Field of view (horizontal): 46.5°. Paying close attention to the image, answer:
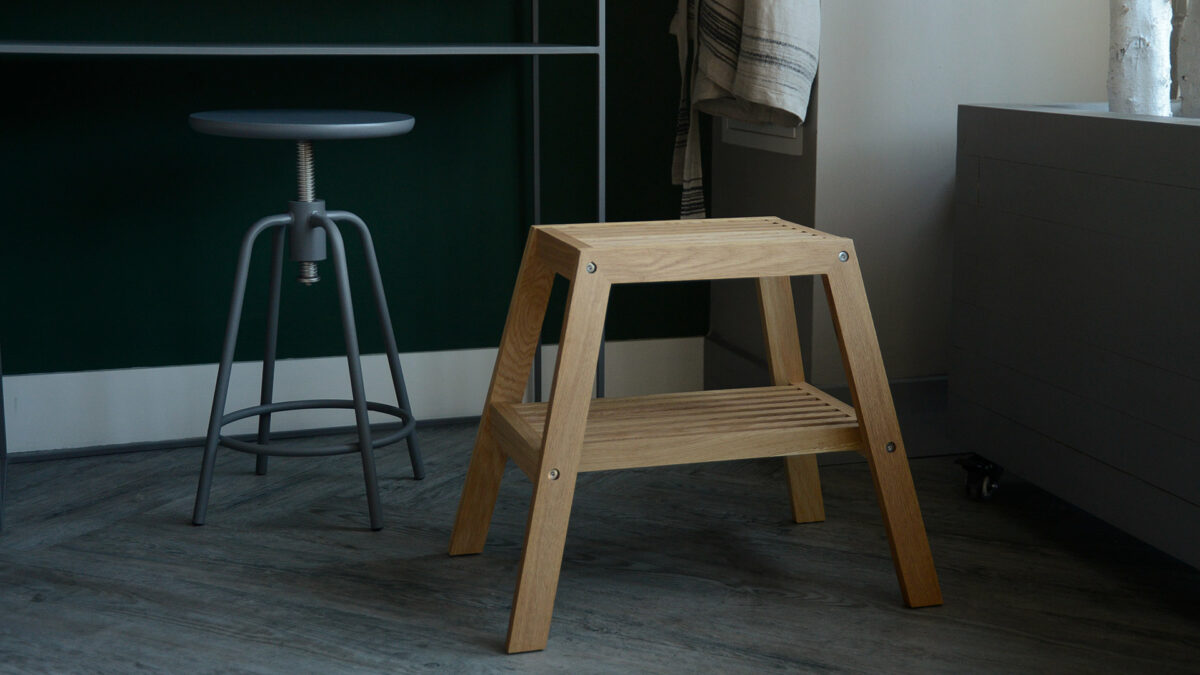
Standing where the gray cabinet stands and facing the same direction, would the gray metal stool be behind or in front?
in front

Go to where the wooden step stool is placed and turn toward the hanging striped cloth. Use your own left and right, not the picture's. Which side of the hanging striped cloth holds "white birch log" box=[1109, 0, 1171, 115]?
right

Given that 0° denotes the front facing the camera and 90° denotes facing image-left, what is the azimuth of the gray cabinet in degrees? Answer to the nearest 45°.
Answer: approximately 45°

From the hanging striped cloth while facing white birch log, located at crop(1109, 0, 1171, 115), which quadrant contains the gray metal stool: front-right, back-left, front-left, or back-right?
back-right
